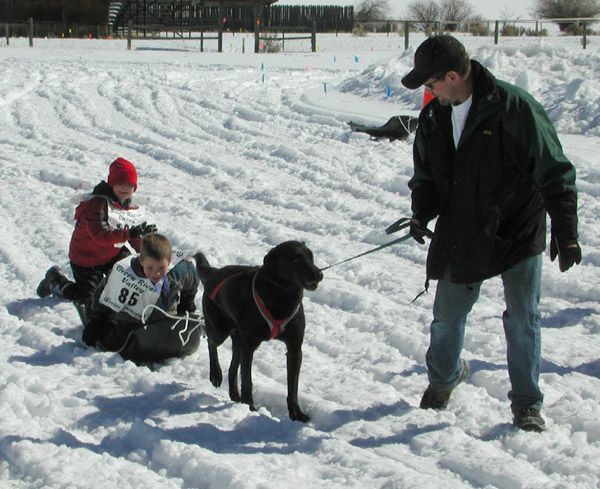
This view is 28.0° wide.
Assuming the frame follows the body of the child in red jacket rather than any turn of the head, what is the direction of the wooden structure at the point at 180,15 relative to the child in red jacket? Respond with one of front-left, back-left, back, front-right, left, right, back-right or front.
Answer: back-left

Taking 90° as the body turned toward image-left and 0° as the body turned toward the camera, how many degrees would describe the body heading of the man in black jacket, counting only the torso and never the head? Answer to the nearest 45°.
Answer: approximately 45°

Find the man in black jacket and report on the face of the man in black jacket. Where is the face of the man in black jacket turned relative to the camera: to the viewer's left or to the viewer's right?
to the viewer's left

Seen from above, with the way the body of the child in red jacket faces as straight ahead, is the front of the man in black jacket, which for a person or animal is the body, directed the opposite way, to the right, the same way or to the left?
to the right

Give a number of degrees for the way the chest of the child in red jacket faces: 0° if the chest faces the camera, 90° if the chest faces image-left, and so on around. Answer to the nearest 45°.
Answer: approximately 315°

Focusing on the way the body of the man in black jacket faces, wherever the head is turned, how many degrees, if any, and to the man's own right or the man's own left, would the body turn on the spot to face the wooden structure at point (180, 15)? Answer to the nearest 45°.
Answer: approximately 135° to the man's own right

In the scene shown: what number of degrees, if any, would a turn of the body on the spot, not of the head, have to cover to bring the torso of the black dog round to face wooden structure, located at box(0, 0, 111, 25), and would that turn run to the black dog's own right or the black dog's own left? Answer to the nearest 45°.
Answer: approximately 135° to the black dog's own left

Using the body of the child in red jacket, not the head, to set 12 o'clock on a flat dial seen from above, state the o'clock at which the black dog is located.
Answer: The black dog is roughly at 1 o'clock from the child in red jacket.

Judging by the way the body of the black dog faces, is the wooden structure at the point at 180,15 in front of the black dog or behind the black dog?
behind
